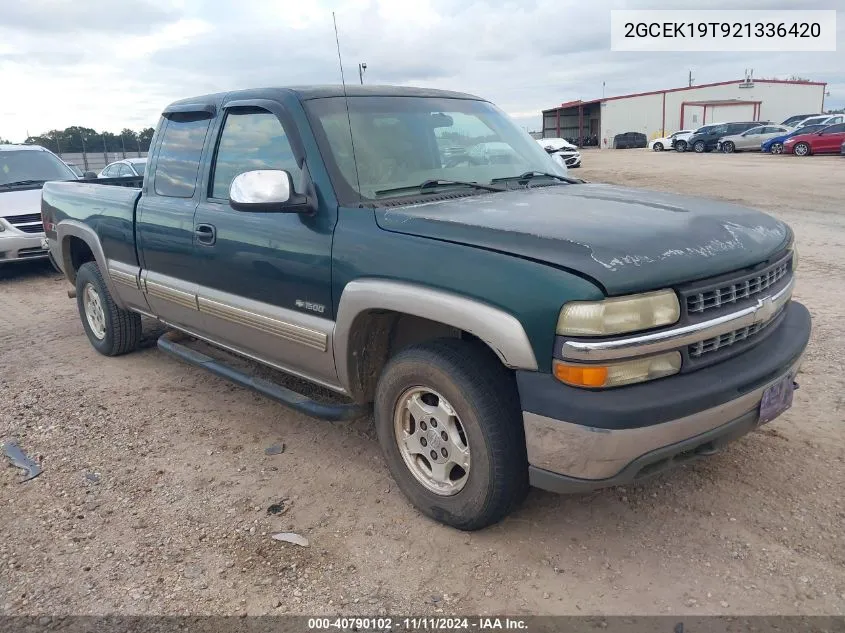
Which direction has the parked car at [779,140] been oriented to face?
to the viewer's left

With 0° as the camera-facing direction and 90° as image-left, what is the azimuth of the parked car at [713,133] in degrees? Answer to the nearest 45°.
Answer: approximately 45°

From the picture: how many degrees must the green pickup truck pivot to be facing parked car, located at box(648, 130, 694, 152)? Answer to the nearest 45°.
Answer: approximately 135° to its left

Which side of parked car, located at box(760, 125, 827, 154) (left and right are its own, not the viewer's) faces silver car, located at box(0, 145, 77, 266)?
left

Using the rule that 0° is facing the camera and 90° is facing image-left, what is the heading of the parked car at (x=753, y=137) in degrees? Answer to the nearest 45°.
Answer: approximately 45°

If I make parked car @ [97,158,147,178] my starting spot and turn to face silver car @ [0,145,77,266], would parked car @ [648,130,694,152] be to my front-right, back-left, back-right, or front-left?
back-left

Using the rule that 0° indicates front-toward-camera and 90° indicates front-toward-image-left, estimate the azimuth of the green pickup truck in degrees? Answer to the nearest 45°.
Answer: approximately 315°

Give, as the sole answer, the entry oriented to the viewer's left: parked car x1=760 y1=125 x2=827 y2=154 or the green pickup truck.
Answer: the parked car

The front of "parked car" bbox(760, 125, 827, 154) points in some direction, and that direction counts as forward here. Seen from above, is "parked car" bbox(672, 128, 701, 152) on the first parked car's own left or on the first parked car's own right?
on the first parked car's own right

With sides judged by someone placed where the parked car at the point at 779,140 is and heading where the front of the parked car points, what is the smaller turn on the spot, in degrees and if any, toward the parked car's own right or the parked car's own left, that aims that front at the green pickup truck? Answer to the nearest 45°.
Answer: approximately 90° to the parked car's own left

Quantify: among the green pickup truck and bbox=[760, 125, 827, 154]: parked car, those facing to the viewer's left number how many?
1
